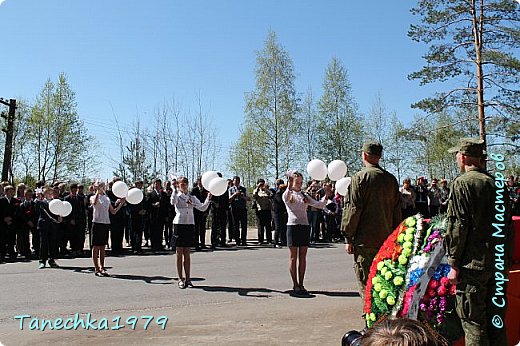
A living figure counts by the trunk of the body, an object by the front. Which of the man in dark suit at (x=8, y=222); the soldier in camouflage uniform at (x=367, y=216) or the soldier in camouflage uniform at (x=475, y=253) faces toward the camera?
the man in dark suit

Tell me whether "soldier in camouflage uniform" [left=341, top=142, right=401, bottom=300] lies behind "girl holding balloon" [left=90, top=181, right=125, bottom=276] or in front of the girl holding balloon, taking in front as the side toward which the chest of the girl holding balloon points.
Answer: in front

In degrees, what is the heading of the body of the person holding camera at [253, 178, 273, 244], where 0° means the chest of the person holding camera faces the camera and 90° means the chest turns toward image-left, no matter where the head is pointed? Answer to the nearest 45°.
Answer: approximately 0°

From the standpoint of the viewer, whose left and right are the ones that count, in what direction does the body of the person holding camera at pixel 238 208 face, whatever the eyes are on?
facing the viewer

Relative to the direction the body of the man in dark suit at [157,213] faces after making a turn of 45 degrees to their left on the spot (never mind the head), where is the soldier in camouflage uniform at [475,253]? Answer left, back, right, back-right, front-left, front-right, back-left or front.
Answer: front-right

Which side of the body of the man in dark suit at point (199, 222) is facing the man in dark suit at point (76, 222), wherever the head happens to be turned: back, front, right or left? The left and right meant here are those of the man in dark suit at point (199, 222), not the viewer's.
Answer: right

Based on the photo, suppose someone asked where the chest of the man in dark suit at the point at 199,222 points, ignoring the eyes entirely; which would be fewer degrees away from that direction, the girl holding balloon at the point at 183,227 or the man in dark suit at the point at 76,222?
the girl holding balloon

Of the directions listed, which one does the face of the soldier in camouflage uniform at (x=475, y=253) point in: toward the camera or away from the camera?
away from the camera

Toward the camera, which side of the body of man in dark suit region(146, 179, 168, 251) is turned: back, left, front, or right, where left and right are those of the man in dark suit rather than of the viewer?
front

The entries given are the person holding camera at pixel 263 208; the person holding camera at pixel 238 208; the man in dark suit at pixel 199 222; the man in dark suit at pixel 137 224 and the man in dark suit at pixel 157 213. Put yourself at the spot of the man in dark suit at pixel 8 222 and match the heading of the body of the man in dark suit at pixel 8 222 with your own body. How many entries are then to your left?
5

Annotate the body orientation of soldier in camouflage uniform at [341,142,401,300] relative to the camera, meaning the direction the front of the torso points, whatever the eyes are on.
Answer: away from the camera

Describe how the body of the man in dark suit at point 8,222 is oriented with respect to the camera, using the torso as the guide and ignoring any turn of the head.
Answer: toward the camera
